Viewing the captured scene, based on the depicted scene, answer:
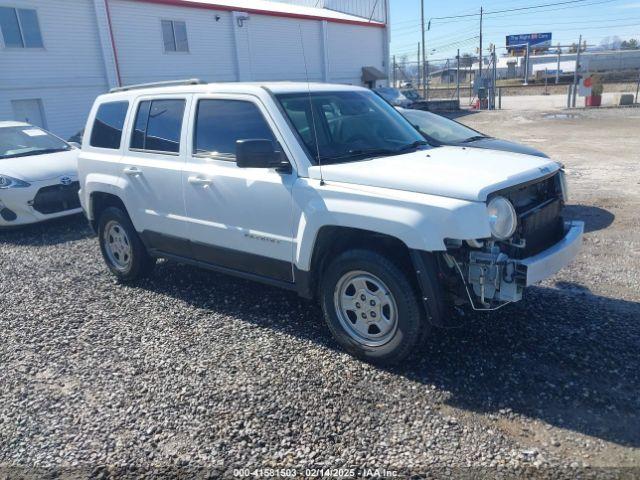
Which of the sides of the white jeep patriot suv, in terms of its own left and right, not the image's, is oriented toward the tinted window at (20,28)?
back

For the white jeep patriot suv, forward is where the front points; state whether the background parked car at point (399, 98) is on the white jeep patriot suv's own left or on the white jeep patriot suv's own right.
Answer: on the white jeep patriot suv's own left

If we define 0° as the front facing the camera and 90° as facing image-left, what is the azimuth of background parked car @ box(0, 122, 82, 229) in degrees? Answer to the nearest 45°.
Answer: approximately 315°

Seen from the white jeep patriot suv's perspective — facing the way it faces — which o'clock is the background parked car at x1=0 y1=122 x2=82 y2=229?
The background parked car is roughly at 6 o'clock from the white jeep patriot suv.

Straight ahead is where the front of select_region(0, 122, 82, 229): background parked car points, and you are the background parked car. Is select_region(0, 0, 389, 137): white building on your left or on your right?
on your left

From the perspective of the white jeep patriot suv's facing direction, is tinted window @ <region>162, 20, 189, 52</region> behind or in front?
behind

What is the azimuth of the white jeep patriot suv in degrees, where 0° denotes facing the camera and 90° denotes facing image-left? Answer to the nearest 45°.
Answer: approximately 315°
